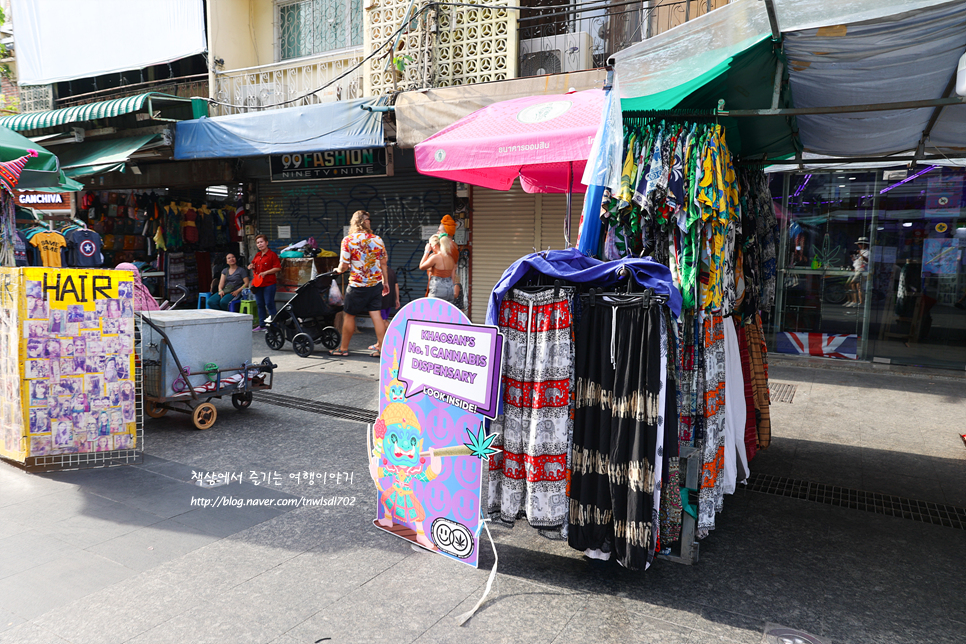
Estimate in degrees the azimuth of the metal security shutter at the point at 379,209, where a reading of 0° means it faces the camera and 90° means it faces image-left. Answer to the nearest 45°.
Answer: approximately 0°

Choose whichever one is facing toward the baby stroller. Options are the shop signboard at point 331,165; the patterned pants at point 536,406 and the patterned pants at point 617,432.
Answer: the shop signboard

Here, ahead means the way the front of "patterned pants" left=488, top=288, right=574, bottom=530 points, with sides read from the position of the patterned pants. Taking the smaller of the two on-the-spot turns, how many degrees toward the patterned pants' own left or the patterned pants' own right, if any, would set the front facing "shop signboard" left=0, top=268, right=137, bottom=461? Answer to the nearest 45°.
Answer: approximately 90° to the patterned pants' own right

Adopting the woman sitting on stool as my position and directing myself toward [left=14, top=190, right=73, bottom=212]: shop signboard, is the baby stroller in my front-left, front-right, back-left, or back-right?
back-left

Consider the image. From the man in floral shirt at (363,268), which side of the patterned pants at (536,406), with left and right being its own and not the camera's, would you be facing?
back

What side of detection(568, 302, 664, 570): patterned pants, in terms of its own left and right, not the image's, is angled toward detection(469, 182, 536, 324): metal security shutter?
back

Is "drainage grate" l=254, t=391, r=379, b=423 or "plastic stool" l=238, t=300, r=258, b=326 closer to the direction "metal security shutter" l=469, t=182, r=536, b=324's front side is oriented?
the drainage grate
